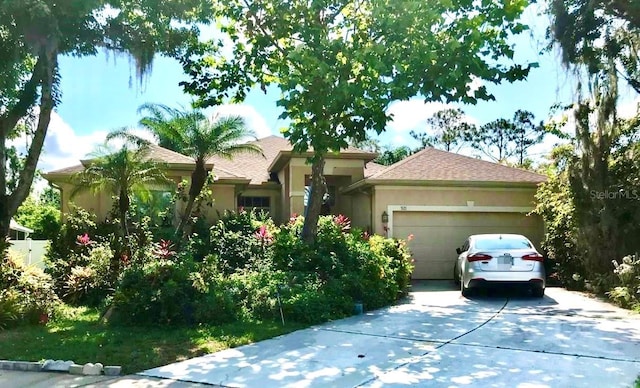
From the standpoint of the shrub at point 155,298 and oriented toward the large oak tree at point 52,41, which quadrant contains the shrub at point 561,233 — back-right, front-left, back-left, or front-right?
back-right

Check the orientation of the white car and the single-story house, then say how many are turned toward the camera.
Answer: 1

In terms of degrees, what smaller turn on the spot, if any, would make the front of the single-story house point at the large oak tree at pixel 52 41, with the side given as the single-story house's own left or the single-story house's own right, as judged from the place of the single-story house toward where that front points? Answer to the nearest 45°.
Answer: approximately 45° to the single-story house's own right

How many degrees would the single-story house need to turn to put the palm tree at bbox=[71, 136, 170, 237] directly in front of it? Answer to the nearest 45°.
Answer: approximately 90° to its right

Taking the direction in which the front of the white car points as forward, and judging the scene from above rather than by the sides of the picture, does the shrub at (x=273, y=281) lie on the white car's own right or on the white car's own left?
on the white car's own left

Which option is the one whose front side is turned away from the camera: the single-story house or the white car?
the white car

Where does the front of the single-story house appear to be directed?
toward the camera

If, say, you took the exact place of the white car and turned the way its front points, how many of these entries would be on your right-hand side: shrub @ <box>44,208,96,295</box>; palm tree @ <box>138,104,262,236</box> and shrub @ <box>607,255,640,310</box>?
1

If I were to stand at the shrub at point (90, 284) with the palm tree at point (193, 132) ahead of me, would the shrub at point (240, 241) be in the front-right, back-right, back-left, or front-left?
front-right

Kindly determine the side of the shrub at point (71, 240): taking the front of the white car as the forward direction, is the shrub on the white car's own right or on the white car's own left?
on the white car's own left

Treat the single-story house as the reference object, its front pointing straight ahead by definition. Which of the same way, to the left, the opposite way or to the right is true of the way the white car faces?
the opposite way

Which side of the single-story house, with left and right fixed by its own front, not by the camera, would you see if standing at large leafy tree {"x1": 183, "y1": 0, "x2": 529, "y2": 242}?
front

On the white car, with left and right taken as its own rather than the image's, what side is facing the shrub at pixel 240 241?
left

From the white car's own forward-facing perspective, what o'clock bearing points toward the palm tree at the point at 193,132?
The palm tree is roughly at 9 o'clock from the white car.

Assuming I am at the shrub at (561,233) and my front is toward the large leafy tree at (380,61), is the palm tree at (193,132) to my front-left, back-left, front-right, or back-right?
front-right

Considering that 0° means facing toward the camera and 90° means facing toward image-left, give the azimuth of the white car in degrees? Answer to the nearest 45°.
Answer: approximately 180°
